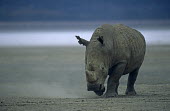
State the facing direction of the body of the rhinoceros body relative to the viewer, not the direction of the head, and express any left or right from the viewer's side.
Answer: facing the viewer and to the left of the viewer
